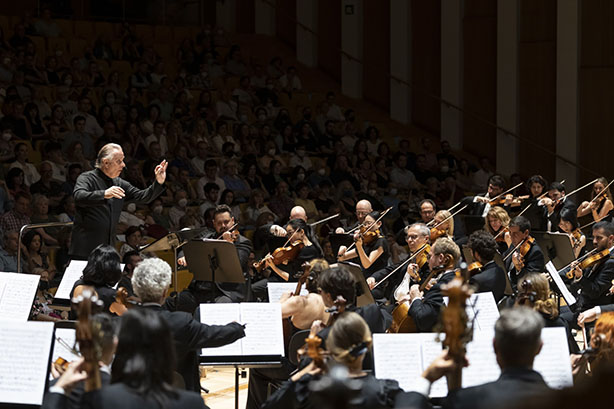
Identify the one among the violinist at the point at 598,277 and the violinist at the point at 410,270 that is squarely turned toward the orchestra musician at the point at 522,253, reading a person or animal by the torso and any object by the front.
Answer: the violinist at the point at 598,277

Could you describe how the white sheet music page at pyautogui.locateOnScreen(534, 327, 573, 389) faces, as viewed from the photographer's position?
facing the viewer

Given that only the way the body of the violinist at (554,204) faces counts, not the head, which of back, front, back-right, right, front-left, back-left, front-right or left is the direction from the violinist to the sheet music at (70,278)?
front

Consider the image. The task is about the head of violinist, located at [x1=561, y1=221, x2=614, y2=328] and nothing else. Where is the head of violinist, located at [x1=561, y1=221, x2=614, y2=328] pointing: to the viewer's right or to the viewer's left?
to the viewer's left

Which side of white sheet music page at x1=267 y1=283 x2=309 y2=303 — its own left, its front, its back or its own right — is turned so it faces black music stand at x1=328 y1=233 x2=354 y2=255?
back

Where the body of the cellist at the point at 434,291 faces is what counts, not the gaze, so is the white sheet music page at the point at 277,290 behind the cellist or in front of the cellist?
in front

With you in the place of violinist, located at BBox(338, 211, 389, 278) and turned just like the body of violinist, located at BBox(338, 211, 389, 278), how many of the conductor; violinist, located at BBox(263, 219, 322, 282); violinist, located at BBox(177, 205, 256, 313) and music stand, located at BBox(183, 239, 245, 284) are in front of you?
4

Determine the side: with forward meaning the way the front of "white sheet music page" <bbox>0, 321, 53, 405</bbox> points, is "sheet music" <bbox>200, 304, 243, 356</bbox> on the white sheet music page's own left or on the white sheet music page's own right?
on the white sheet music page's own left

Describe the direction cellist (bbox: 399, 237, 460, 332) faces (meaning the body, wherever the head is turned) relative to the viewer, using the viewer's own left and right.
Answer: facing to the left of the viewer

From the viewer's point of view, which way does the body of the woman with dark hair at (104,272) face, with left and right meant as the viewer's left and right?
facing away from the viewer

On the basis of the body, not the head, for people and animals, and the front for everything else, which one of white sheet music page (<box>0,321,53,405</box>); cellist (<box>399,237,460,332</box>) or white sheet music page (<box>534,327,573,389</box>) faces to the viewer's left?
the cellist

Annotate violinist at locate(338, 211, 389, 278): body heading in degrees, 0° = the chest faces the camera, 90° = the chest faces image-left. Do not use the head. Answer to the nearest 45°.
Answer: approximately 45°

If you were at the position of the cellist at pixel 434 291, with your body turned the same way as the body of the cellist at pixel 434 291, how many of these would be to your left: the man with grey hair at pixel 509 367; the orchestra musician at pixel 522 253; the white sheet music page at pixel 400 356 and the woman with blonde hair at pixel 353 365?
3

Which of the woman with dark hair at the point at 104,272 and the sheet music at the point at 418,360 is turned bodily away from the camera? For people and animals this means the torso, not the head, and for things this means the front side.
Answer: the woman with dark hair

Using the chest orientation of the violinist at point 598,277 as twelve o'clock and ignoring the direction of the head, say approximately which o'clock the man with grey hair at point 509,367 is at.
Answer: The man with grey hair is roughly at 9 o'clock from the violinist.

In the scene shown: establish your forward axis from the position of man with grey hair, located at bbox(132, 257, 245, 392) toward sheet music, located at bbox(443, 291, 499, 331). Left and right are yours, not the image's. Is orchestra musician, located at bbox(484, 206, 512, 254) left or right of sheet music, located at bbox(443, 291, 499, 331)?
left
